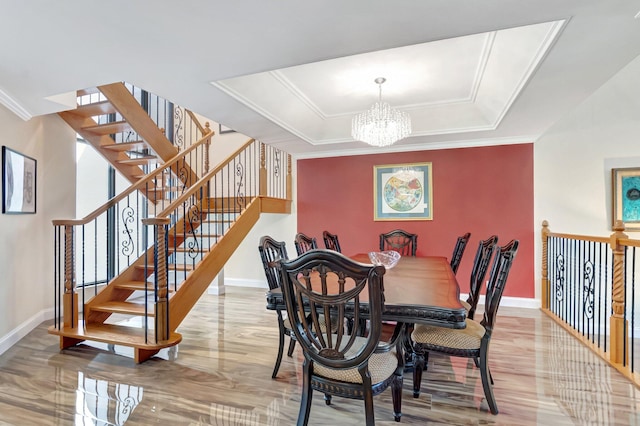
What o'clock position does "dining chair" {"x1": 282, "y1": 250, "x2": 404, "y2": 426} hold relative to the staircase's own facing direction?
The dining chair is roughly at 10 o'clock from the staircase.

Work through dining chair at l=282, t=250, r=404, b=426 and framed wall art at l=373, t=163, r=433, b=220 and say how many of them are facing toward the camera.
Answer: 1

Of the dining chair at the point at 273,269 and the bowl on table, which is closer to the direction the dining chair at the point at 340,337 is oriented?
the bowl on table

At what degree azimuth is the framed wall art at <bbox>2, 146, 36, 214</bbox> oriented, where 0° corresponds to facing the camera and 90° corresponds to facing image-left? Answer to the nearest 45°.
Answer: approximately 315°

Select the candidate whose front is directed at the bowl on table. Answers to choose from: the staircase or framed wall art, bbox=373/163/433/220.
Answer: the framed wall art

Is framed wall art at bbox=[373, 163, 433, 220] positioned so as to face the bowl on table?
yes

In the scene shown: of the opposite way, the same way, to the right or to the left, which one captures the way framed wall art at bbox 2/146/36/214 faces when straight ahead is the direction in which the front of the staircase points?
to the left

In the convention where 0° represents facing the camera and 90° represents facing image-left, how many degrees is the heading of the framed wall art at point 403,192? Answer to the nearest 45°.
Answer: approximately 0°

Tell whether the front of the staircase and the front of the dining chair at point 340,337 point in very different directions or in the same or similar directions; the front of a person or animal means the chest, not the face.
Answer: very different directions

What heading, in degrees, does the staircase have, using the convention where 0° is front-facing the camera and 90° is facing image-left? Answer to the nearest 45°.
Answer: approximately 45°
